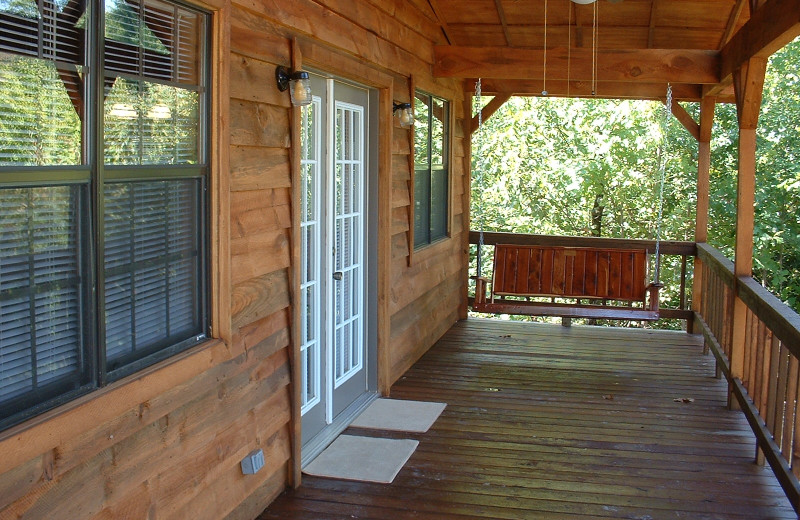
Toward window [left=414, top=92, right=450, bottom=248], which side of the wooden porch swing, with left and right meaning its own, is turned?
right

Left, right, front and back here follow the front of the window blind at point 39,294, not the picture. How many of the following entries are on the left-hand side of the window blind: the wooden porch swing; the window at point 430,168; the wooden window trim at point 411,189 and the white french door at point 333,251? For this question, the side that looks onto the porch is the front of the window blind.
4

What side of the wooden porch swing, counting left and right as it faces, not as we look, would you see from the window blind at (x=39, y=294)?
front

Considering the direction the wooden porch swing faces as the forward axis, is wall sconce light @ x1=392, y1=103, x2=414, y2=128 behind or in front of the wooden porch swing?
in front

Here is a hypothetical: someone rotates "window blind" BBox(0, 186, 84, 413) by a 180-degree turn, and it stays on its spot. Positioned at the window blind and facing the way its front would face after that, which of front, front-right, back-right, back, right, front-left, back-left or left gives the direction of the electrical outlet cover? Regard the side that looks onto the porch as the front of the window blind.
right

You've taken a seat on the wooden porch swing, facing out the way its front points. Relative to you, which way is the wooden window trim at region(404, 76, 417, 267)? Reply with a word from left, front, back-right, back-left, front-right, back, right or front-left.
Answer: front-right

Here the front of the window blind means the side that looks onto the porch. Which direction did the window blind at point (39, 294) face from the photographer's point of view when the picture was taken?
facing the viewer and to the right of the viewer

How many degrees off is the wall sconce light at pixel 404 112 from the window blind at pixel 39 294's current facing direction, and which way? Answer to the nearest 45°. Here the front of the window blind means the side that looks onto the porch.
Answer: approximately 90° to its left

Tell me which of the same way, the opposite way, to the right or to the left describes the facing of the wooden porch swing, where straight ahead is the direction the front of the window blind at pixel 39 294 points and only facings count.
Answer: to the right

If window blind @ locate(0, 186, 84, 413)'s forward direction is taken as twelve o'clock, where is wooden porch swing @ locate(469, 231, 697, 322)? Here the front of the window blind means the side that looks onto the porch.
The wooden porch swing is roughly at 9 o'clock from the window blind.

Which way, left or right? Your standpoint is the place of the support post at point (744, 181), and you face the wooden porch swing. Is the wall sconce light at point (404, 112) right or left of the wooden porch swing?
left

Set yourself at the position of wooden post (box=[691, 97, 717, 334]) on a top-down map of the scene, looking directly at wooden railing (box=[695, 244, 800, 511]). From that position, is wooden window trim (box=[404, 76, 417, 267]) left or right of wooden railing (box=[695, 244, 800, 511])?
right

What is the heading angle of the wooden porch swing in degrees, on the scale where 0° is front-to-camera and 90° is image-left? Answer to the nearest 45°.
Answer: approximately 0°
